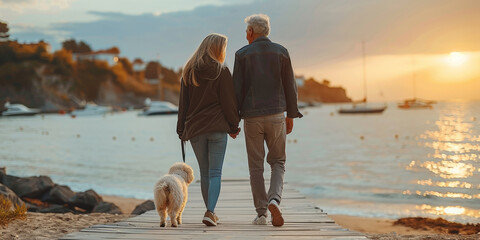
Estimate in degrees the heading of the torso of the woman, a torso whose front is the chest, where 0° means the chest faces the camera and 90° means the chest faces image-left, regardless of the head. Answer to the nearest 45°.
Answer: approximately 180°

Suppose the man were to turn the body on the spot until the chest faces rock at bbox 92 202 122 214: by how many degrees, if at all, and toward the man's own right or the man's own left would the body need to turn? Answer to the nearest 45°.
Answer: approximately 45° to the man's own left

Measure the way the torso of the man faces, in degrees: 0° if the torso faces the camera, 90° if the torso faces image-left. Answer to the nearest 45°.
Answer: approximately 180°

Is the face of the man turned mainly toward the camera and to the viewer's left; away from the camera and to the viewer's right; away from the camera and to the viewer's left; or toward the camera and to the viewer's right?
away from the camera and to the viewer's left

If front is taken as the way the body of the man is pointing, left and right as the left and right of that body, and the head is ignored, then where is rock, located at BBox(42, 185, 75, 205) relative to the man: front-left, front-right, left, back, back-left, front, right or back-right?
front-left

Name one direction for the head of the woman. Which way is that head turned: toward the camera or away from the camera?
away from the camera

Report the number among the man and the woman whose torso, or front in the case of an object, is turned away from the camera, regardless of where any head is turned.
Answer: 2

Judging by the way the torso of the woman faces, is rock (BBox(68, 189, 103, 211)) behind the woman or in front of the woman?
in front

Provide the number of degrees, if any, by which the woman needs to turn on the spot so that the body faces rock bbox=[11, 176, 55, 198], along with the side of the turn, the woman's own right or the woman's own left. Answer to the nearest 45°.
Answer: approximately 45° to the woman's own left

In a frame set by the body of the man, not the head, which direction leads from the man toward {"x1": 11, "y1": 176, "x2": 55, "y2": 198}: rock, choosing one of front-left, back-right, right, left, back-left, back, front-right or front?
front-left
